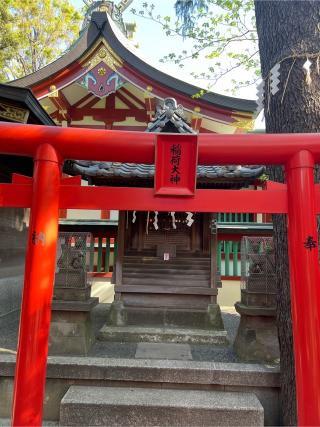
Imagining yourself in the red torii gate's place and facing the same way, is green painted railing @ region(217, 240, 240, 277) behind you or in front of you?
behind

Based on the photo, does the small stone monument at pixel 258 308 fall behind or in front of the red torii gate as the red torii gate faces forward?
behind

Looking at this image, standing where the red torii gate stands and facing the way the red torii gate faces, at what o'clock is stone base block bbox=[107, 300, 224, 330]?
The stone base block is roughly at 6 o'clock from the red torii gate.

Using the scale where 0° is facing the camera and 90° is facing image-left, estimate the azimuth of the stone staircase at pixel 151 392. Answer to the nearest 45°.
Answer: approximately 0°

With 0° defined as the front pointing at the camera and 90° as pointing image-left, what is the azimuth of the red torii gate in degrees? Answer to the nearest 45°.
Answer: approximately 0°

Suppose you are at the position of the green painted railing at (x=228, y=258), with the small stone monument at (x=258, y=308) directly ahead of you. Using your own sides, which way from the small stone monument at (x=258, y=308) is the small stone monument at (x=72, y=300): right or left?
right
